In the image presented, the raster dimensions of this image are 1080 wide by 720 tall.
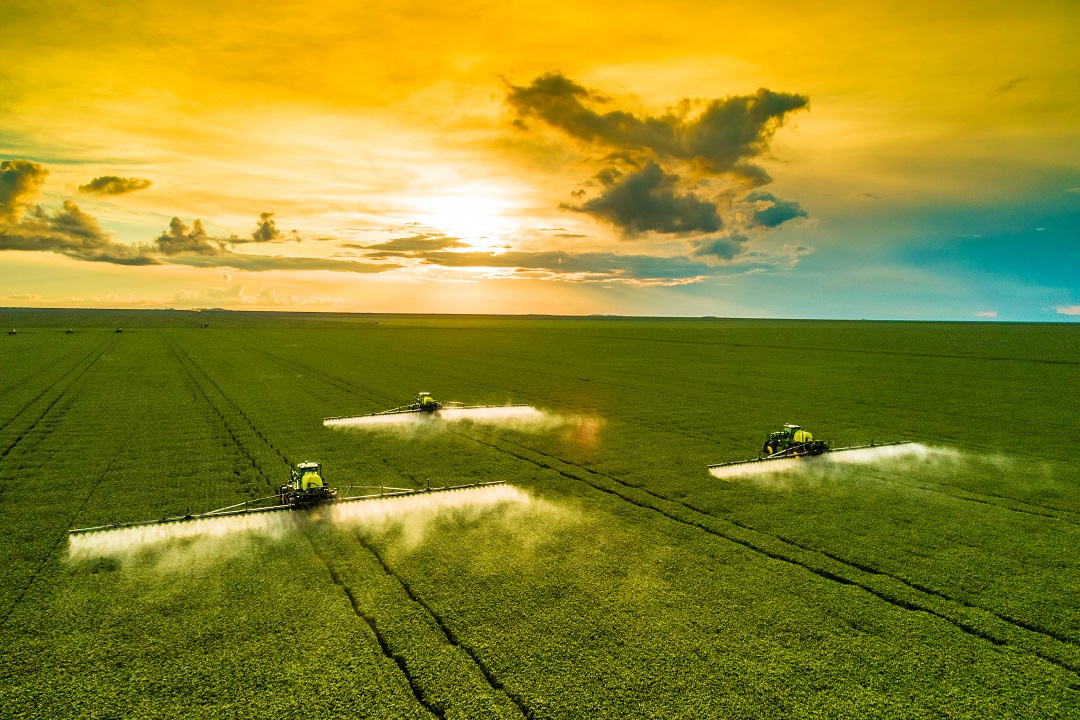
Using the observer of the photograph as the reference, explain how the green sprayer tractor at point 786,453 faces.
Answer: facing away from the viewer and to the left of the viewer

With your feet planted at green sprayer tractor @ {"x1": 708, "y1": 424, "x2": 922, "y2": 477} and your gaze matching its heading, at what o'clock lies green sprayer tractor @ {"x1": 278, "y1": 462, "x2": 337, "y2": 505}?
green sprayer tractor @ {"x1": 278, "y1": 462, "x2": 337, "y2": 505} is roughly at 9 o'clock from green sprayer tractor @ {"x1": 708, "y1": 424, "x2": 922, "y2": 477}.
